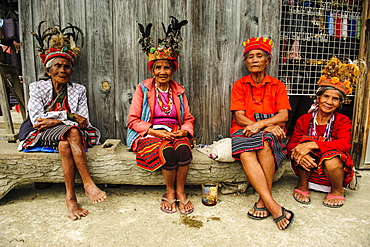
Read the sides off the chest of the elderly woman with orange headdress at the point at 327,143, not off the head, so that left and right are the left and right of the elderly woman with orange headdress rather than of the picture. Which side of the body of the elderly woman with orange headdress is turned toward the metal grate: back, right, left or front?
back

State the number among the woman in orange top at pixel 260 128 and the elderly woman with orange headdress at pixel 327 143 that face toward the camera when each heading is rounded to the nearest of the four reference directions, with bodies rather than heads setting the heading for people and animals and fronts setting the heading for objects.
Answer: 2

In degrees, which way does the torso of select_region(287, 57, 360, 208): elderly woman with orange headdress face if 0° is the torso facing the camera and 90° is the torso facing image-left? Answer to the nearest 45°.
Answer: approximately 0°
